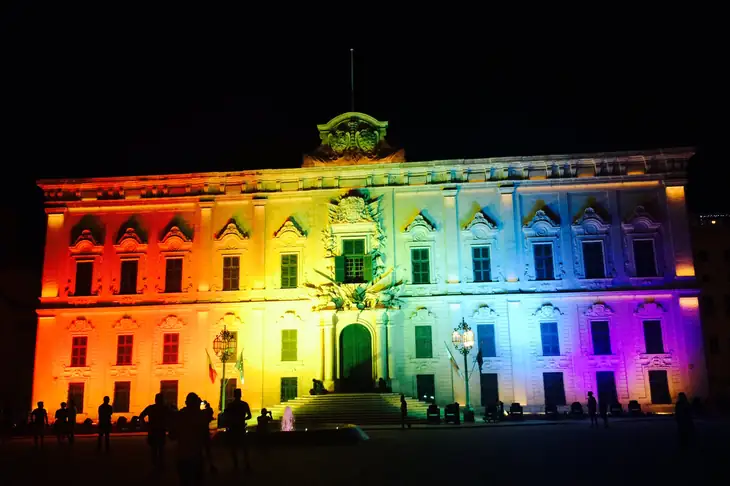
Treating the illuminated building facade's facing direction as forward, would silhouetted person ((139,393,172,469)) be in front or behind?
in front

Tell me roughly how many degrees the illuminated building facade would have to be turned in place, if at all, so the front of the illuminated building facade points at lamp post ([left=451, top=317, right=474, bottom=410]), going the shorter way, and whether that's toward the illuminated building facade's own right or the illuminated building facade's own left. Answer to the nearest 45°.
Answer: approximately 45° to the illuminated building facade's own left

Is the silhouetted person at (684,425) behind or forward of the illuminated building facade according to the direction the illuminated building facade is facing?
forward

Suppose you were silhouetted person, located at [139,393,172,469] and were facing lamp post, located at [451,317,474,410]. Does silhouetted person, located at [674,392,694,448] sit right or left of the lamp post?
right

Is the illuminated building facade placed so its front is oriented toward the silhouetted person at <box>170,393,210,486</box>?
yes

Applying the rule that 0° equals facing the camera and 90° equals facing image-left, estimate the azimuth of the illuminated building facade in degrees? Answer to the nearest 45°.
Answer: approximately 0°

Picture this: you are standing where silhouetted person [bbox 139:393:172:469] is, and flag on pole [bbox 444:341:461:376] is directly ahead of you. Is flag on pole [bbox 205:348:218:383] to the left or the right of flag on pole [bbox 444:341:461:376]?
left
